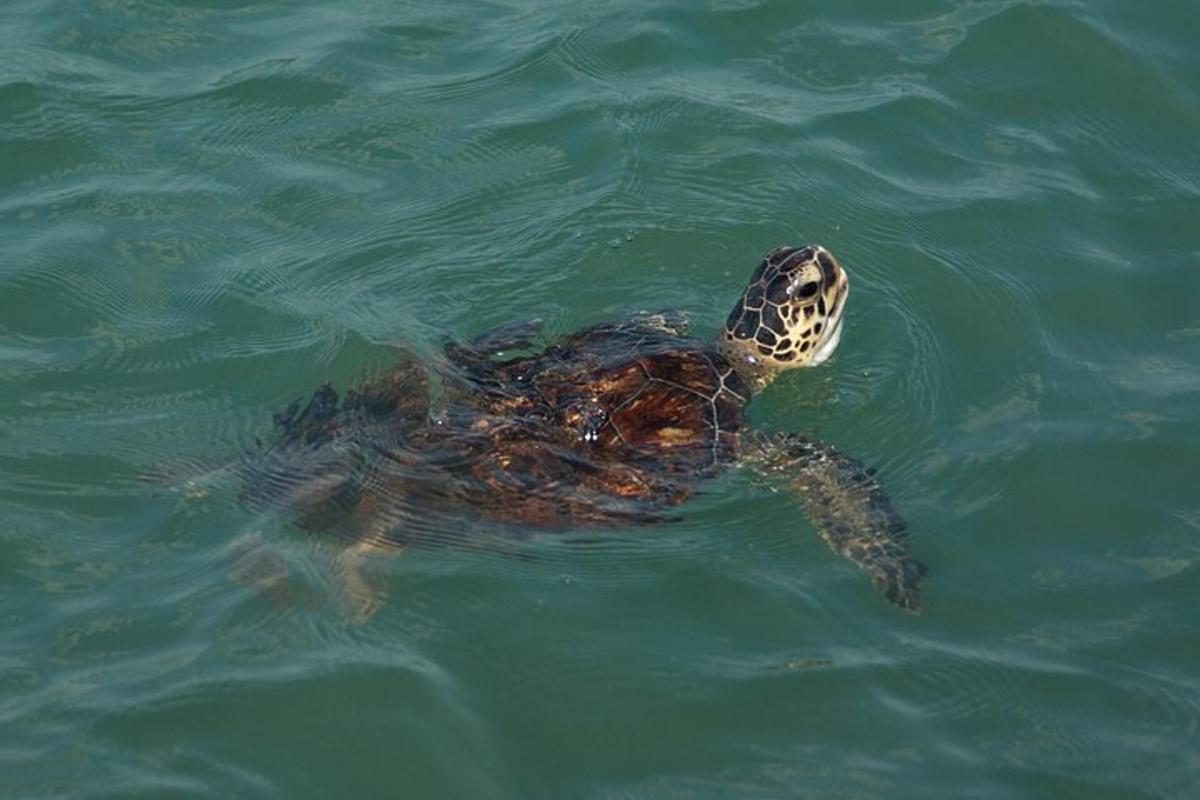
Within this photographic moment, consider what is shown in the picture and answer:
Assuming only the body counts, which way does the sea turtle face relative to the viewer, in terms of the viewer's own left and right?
facing to the right of the viewer
